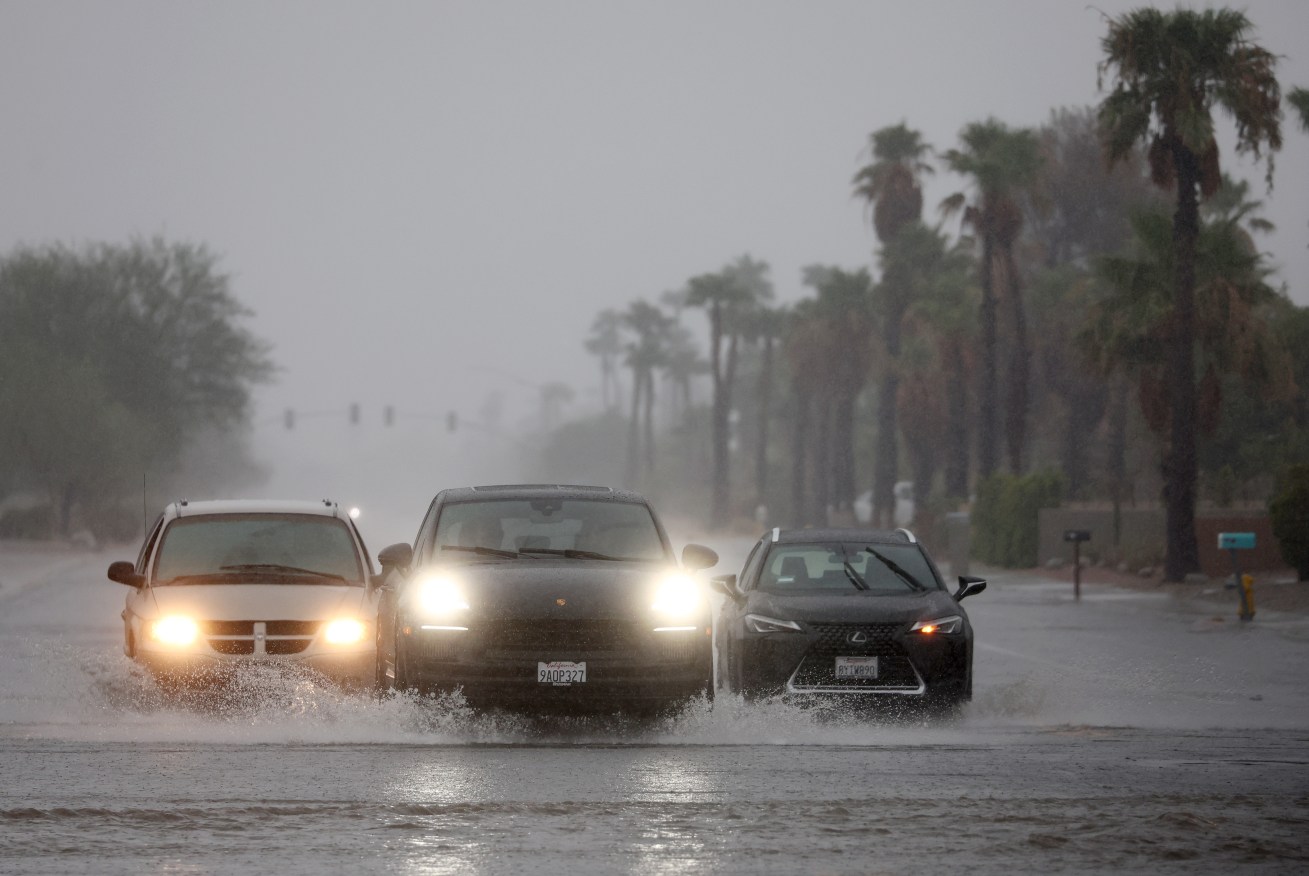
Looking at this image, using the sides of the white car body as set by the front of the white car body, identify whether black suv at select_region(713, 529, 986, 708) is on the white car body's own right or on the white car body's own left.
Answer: on the white car body's own left

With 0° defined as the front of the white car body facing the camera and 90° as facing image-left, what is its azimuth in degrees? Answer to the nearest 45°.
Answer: approximately 0°

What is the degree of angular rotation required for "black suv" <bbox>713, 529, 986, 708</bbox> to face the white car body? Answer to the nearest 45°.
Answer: approximately 90° to its right

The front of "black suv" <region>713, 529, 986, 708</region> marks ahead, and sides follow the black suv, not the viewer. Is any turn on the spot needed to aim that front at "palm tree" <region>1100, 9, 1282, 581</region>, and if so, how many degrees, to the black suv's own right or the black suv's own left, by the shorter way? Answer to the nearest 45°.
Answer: approximately 180°

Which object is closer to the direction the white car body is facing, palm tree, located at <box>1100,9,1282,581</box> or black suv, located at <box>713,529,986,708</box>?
the black suv

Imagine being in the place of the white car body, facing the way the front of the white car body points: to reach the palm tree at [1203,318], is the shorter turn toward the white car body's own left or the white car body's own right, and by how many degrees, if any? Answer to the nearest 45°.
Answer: approximately 135° to the white car body's own left

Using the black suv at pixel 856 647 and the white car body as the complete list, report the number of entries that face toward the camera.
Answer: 2

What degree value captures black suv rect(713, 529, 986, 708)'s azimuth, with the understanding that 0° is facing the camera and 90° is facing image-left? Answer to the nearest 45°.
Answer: approximately 0°

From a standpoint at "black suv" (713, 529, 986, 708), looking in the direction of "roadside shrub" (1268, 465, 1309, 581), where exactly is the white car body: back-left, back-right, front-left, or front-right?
back-left
